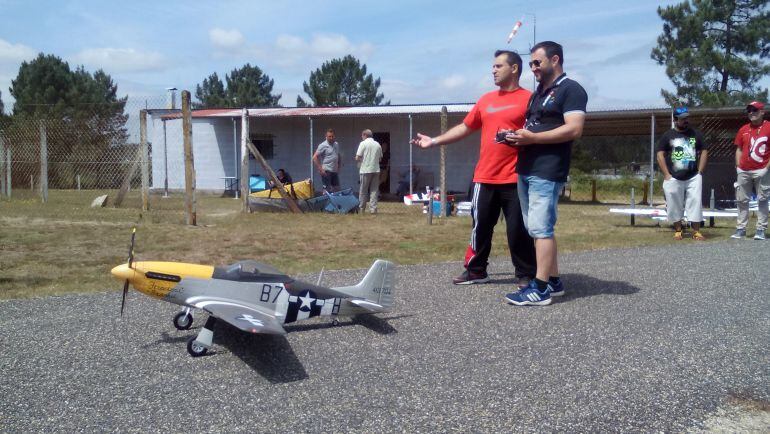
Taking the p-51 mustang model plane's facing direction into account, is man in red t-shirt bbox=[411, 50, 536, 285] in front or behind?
behind

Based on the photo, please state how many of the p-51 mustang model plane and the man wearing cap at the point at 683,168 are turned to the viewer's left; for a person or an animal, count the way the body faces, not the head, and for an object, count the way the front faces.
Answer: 1

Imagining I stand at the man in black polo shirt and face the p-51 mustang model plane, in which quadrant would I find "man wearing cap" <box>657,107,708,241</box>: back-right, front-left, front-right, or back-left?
back-right

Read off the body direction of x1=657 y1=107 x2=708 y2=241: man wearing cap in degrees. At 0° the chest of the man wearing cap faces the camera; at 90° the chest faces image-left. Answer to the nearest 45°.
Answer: approximately 0°

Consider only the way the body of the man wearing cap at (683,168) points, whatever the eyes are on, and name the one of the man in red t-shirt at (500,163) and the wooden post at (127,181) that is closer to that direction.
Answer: the man in red t-shirt

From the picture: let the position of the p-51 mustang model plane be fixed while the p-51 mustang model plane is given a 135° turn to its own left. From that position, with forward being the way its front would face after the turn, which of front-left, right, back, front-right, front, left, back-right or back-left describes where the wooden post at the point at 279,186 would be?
back-left

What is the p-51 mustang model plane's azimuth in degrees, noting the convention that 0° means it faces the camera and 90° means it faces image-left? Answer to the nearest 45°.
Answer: approximately 90°

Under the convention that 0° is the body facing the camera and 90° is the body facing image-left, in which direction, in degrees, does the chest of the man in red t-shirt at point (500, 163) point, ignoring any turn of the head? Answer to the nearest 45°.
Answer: approximately 45°

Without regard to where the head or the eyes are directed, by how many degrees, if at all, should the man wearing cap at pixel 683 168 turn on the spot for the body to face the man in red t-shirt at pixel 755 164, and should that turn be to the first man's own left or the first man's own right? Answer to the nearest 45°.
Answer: approximately 90° to the first man's own left

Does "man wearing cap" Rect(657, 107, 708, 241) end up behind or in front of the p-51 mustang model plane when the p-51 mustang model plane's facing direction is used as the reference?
behind

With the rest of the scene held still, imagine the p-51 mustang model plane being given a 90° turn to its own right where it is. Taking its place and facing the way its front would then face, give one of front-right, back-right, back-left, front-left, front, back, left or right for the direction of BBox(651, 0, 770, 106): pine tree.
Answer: front-right

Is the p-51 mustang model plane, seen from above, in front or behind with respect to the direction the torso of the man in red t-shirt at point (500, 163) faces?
in front

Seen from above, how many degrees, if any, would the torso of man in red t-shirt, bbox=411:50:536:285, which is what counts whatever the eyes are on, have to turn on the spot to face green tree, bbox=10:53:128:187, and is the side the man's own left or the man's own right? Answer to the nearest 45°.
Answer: approximately 90° to the man's own right
